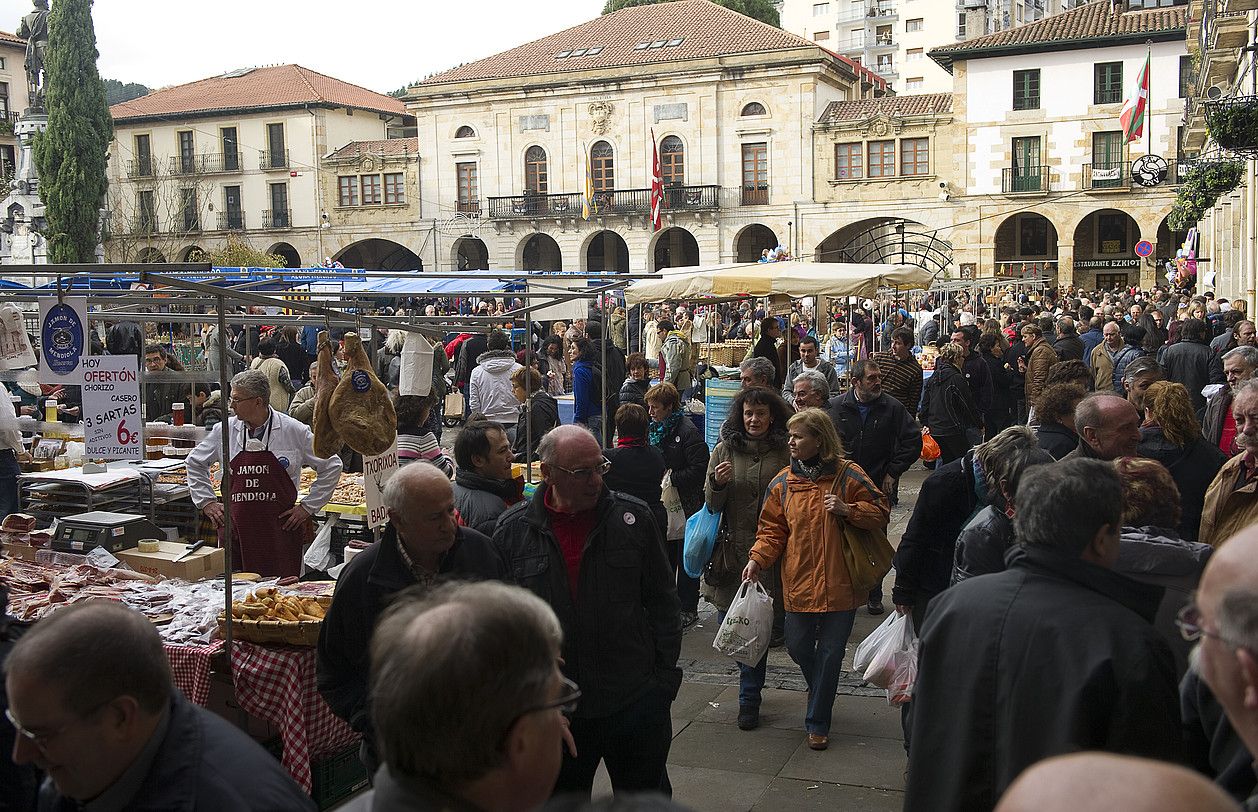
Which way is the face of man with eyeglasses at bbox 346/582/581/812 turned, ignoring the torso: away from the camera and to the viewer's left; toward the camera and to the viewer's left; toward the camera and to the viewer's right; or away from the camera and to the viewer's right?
away from the camera and to the viewer's right

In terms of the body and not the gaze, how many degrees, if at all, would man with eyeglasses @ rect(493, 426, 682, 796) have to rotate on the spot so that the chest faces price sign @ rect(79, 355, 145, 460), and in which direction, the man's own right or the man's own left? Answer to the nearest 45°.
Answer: approximately 135° to the man's own right

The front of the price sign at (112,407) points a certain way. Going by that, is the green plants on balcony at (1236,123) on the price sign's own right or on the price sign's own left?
on the price sign's own left

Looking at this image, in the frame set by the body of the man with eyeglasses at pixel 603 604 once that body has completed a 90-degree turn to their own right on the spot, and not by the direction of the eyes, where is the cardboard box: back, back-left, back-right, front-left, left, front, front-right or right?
front-right

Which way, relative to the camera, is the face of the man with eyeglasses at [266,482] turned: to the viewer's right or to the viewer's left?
to the viewer's left

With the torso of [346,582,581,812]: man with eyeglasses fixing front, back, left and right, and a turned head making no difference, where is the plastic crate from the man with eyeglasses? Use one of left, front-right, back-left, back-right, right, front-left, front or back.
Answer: front-left

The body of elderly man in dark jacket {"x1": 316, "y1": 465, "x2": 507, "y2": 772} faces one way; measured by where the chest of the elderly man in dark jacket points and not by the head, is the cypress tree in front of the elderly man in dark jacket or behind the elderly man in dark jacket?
behind

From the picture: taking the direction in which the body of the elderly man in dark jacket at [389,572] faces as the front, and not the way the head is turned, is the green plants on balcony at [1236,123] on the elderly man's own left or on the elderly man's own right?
on the elderly man's own left

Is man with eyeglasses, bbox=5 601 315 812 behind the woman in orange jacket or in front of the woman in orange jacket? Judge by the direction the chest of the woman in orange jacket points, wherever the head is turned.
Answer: in front

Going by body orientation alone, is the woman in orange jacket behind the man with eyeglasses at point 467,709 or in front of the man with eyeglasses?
in front
